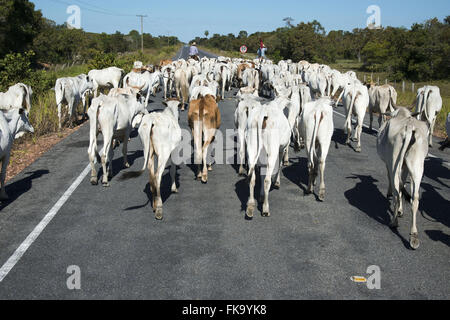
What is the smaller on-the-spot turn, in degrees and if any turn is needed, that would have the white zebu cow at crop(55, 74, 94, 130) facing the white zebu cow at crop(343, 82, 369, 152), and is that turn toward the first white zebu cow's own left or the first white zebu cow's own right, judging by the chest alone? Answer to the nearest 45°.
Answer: approximately 90° to the first white zebu cow's own right

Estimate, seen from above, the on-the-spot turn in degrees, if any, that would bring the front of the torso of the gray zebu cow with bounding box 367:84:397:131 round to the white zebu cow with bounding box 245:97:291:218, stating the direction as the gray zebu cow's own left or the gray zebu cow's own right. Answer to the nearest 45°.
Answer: approximately 135° to the gray zebu cow's own left

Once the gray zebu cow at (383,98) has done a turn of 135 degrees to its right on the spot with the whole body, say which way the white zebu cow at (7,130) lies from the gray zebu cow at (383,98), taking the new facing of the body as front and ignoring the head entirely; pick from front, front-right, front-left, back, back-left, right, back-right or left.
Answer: back-right

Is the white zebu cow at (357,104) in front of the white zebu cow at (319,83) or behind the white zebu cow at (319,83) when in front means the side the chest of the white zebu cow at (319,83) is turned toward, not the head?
behind

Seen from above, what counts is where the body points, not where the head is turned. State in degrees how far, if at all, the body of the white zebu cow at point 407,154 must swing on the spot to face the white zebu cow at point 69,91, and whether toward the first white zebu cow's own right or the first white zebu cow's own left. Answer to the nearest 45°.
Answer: approximately 45° to the first white zebu cow's own left

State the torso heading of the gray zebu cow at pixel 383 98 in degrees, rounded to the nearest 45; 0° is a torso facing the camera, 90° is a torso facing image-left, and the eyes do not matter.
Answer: approximately 135°

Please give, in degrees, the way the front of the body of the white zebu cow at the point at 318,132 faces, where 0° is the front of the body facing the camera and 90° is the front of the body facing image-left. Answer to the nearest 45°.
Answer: approximately 180°

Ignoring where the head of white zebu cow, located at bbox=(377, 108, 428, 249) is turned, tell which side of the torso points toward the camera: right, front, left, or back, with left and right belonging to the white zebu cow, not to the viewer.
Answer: back

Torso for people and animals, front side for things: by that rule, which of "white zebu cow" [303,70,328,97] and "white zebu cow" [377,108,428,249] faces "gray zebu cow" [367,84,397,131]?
"white zebu cow" [377,108,428,249]

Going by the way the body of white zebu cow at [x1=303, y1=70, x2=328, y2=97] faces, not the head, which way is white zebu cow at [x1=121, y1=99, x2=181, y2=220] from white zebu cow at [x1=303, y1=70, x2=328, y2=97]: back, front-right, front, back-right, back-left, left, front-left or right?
back-left

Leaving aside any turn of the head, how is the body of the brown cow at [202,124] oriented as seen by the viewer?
away from the camera

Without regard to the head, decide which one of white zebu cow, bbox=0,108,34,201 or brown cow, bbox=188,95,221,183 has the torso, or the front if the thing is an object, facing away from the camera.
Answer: the brown cow

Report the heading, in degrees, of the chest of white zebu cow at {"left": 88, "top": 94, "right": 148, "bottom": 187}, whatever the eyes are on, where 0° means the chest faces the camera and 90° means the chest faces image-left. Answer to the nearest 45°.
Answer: approximately 225°

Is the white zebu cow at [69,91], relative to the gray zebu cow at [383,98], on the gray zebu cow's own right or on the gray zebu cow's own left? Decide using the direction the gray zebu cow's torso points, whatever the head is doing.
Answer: on the gray zebu cow's own left

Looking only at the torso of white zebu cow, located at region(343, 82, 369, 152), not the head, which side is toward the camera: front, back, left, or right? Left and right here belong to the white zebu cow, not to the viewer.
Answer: back

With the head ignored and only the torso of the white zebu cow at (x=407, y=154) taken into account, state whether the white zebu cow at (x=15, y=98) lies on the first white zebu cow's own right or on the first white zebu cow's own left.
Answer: on the first white zebu cow's own left
